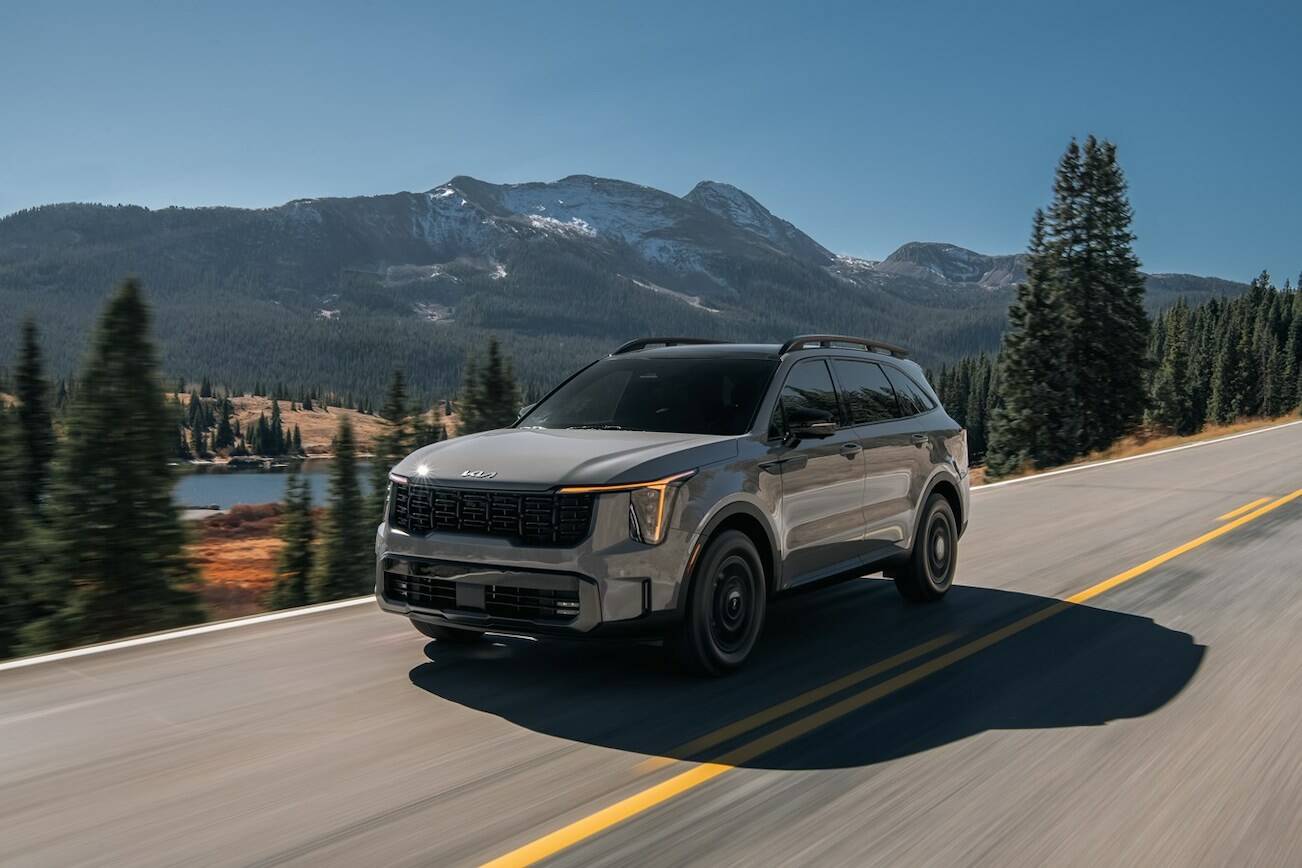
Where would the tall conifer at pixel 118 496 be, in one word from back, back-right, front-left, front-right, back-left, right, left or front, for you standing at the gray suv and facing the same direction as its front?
right

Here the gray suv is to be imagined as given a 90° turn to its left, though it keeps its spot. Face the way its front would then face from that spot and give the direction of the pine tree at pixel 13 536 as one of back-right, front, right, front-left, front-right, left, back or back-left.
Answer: back

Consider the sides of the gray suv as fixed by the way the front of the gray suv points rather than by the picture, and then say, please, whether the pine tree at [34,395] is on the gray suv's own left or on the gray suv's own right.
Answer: on the gray suv's own right

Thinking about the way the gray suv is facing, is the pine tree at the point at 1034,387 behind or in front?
behind

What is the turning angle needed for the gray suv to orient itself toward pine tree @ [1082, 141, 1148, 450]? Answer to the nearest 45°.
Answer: approximately 180°

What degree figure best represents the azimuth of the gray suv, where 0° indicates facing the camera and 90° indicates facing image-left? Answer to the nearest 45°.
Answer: approximately 45°
